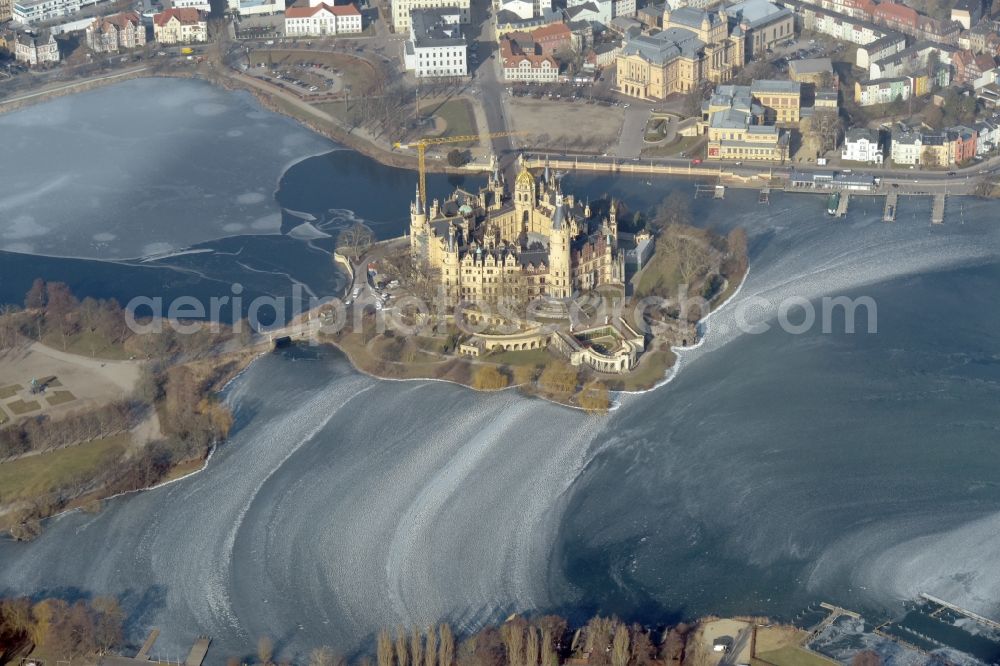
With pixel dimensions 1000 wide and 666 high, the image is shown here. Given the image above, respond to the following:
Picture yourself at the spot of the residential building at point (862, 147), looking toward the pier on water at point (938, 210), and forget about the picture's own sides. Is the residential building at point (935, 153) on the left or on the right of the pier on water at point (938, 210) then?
left

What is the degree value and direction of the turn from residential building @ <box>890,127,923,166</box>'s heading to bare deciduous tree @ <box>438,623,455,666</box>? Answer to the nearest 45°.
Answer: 0° — it already faces it

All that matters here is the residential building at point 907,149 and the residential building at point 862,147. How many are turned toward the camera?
2

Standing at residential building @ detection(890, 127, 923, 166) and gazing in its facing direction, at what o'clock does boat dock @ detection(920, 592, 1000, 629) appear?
The boat dock is roughly at 12 o'clock from the residential building.

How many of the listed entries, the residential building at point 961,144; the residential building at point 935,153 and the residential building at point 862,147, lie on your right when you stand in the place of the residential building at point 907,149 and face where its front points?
1

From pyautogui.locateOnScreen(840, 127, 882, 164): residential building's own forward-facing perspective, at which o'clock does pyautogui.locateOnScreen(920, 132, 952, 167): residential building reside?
pyautogui.locateOnScreen(920, 132, 952, 167): residential building is roughly at 9 o'clock from pyautogui.locateOnScreen(840, 127, 882, 164): residential building.

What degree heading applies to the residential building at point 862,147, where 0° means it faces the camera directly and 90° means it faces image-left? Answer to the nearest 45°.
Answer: approximately 0°

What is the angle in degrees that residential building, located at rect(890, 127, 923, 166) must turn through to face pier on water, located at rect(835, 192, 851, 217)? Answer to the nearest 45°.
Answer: approximately 45° to its right

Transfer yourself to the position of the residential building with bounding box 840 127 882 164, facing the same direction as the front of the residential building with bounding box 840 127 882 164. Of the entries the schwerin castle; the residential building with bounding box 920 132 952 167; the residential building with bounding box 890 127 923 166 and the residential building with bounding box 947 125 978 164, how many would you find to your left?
3

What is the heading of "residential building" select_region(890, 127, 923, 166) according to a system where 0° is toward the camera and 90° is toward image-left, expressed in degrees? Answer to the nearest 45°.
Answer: approximately 0°

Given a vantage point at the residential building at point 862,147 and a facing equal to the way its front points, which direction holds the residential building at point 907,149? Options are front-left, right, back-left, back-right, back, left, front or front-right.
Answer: left

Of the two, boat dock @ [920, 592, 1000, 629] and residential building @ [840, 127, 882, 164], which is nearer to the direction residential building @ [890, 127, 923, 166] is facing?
the boat dock

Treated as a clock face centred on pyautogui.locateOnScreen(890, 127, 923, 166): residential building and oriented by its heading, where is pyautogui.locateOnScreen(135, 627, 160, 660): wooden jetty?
The wooden jetty is roughly at 1 o'clock from the residential building.

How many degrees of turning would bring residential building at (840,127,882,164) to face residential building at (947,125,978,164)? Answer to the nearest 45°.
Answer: approximately 90° to its left
